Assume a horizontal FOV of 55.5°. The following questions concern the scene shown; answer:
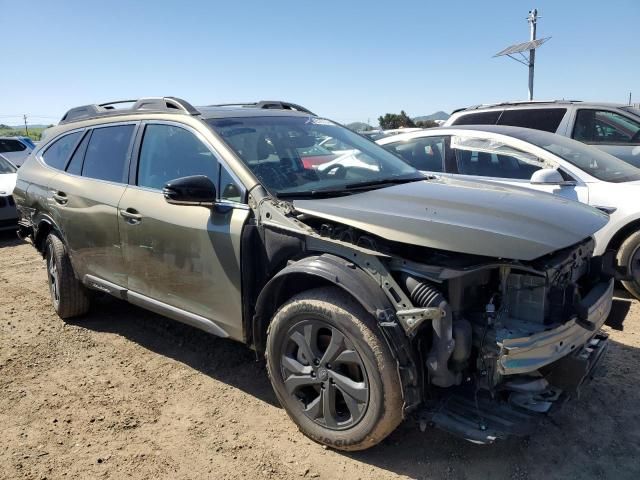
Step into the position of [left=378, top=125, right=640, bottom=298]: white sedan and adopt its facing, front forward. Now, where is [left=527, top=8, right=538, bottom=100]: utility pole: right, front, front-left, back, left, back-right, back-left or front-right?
back-left

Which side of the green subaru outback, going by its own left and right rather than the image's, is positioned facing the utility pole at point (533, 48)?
left

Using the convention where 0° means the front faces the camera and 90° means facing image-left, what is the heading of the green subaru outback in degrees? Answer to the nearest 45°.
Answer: approximately 315°

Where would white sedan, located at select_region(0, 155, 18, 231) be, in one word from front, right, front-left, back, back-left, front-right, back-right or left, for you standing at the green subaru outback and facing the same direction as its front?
back

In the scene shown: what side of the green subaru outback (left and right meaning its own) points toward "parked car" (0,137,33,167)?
back

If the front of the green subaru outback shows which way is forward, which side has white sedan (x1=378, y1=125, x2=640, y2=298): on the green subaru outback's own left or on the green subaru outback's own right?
on the green subaru outback's own left

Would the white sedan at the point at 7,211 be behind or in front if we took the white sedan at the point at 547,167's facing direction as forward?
behind
